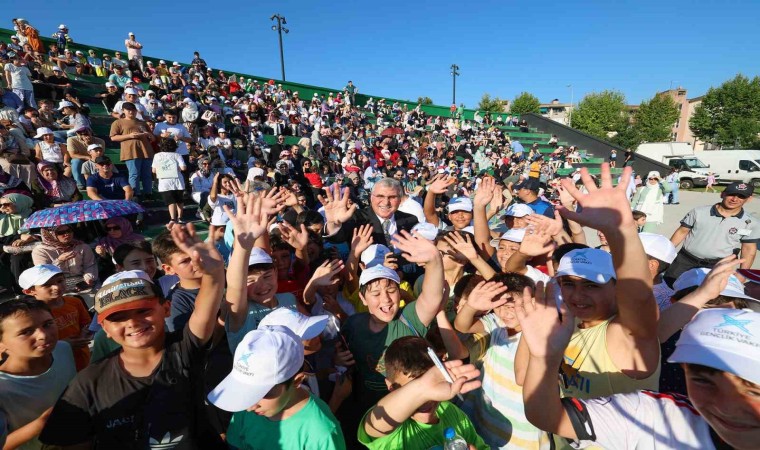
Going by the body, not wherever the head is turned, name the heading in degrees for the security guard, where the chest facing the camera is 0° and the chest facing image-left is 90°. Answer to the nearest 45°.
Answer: approximately 0°

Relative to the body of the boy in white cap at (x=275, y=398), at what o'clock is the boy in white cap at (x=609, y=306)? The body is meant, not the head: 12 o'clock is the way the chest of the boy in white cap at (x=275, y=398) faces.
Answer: the boy in white cap at (x=609, y=306) is roughly at 8 o'clock from the boy in white cap at (x=275, y=398).

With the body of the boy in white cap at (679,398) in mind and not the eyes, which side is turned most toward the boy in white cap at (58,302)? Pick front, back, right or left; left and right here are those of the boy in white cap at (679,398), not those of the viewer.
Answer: right

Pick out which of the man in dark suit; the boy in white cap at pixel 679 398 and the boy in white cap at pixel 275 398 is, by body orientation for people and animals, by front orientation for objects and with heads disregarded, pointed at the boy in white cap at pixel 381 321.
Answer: the man in dark suit

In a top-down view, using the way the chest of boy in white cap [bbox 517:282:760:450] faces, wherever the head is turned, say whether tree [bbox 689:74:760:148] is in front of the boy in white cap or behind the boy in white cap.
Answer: behind

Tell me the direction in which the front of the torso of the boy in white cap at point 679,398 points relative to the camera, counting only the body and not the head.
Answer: toward the camera

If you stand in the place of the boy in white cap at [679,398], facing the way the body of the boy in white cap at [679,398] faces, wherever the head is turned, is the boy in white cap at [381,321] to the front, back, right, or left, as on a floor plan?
right

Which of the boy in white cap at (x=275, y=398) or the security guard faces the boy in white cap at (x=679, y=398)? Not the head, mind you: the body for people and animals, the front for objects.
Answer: the security guard

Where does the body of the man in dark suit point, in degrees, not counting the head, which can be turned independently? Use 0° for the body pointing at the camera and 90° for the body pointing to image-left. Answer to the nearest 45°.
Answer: approximately 0°

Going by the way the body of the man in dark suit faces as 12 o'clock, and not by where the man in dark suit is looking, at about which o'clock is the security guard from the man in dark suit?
The security guard is roughly at 9 o'clock from the man in dark suit.

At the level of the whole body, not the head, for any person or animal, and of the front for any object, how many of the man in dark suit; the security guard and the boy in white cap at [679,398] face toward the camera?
3

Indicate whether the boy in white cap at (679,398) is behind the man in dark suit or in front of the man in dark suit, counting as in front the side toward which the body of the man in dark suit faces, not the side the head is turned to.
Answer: in front
